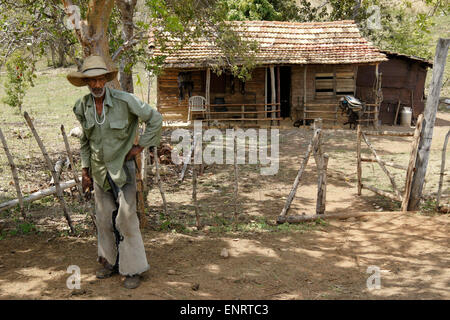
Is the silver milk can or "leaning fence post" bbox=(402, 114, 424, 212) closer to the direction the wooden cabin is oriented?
the leaning fence post

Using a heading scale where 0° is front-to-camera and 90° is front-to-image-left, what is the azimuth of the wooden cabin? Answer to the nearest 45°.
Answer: approximately 0°

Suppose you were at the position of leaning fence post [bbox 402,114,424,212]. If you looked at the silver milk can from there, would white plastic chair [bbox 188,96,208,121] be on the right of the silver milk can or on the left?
left

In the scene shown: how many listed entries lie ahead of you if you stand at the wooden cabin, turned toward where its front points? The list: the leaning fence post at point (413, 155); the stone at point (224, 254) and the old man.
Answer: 3

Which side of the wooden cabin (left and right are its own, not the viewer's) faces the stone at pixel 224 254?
front

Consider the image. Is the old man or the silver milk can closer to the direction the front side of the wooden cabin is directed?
the old man

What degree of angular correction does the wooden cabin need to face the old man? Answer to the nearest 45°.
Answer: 0° — it already faces them

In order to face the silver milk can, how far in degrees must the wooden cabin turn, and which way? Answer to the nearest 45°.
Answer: approximately 90° to its left

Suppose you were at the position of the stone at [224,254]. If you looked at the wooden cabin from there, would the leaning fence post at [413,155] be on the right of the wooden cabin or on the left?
right

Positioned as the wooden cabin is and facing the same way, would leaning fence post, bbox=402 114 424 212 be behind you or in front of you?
in front
